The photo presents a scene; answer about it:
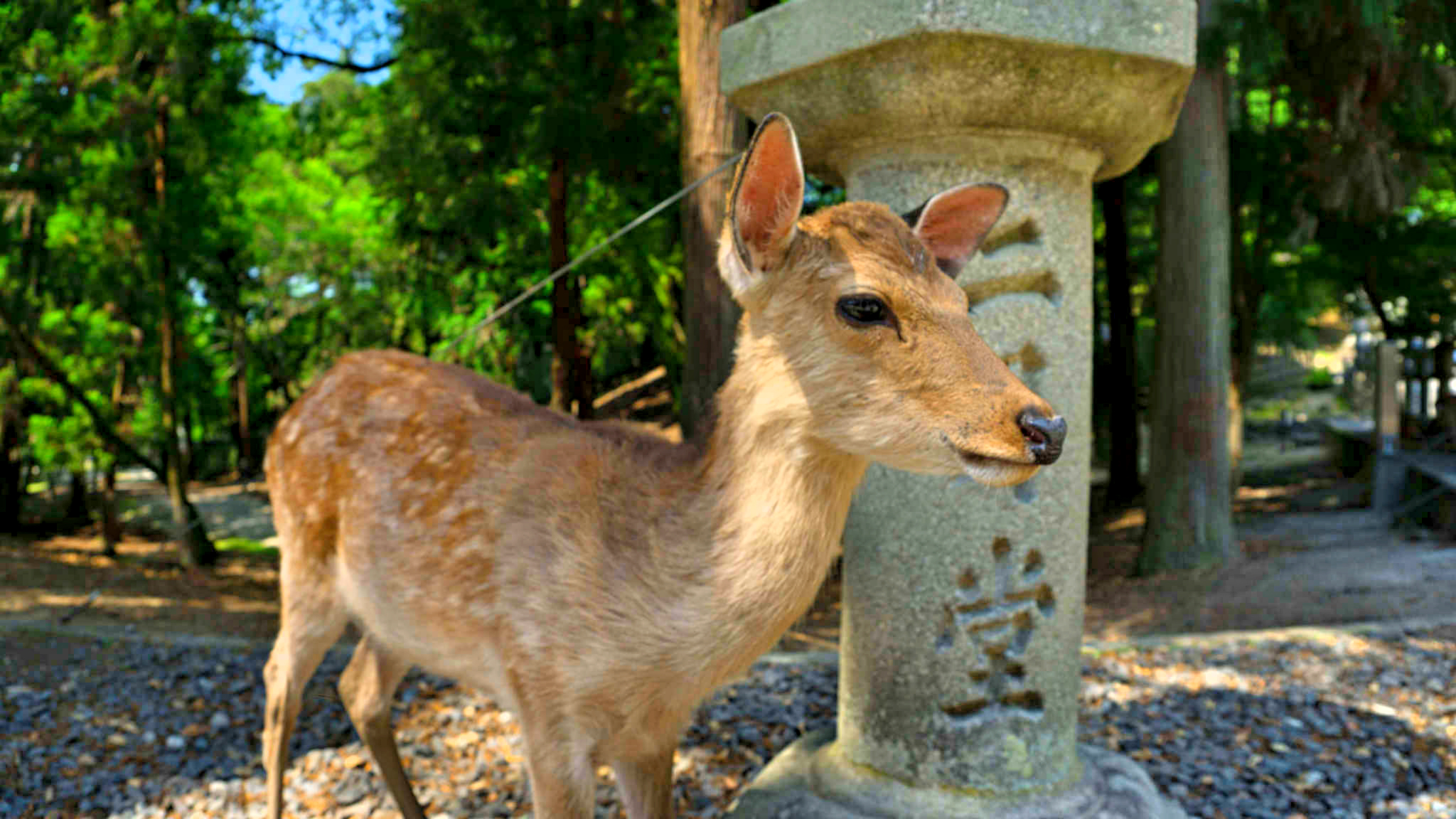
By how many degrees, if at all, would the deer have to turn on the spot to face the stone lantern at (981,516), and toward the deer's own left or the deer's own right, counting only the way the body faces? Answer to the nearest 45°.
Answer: approximately 90° to the deer's own left

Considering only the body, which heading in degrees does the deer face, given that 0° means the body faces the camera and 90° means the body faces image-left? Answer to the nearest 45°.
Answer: approximately 315°
